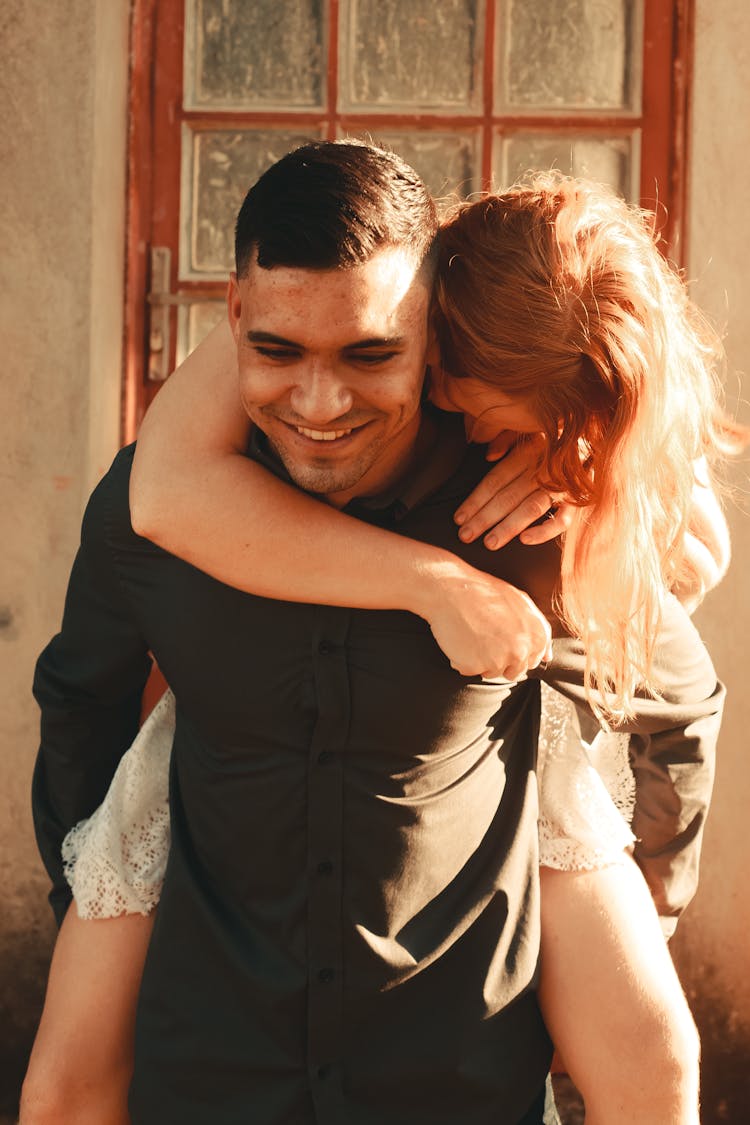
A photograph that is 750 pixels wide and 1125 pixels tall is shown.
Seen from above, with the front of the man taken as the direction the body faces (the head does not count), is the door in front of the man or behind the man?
behind

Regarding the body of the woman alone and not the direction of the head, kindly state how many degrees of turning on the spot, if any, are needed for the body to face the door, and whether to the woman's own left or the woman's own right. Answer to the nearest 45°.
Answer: approximately 180°

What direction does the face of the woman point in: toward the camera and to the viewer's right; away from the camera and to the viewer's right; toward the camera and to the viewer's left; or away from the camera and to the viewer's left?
toward the camera and to the viewer's left

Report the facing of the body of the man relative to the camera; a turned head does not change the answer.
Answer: toward the camera

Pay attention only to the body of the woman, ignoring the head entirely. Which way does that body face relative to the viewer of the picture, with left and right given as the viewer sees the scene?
facing the viewer
